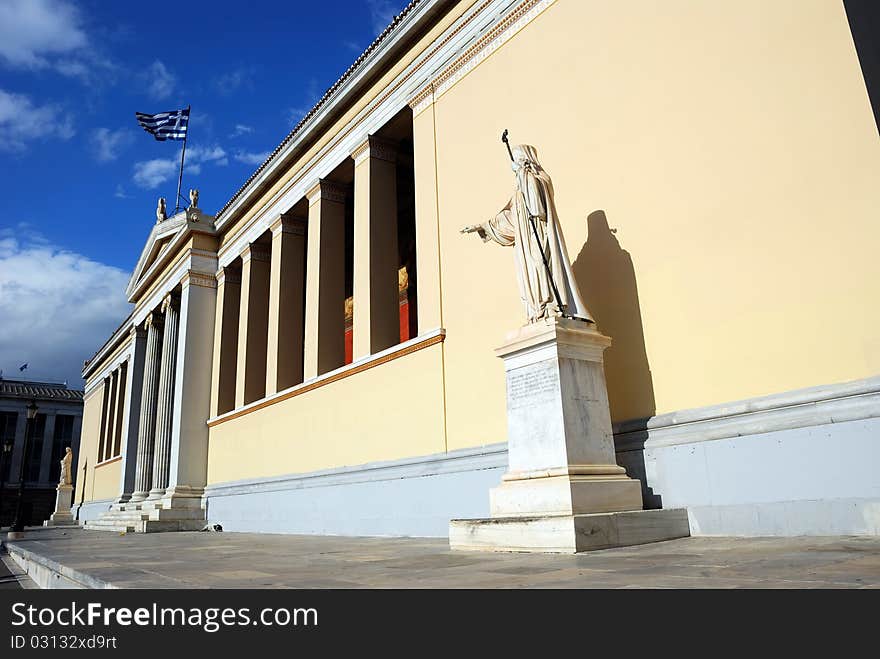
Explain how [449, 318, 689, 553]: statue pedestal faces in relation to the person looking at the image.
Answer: facing the viewer and to the left of the viewer

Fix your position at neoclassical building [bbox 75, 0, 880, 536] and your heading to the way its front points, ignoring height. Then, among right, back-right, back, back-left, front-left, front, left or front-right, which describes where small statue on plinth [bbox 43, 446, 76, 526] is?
right

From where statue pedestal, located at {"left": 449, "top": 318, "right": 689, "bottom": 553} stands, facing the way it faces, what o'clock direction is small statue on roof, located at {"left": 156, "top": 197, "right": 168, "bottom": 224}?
The small statue on roof is roughly at 3 o'clock from the statue pedestal.

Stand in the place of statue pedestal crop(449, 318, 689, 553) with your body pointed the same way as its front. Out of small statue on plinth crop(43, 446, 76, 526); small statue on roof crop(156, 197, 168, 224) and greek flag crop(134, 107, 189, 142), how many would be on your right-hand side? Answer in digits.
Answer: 3

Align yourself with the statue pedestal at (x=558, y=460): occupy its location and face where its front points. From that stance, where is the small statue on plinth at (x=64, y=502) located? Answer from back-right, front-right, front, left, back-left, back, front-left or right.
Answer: right

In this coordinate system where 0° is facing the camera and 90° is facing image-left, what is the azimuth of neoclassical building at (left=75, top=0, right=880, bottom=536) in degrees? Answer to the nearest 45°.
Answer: approximately 45°
